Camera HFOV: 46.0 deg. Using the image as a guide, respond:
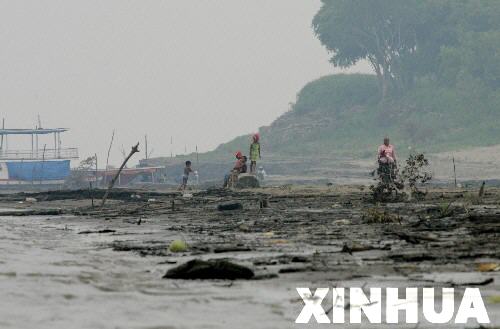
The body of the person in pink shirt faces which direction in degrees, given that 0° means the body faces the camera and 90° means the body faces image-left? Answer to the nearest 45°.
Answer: approximately 0°

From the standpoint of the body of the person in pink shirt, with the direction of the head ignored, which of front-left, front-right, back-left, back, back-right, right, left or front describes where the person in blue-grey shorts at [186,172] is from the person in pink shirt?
back-right

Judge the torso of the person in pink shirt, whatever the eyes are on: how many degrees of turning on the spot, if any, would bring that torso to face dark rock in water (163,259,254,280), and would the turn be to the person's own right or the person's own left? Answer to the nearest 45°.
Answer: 0° — they already face it

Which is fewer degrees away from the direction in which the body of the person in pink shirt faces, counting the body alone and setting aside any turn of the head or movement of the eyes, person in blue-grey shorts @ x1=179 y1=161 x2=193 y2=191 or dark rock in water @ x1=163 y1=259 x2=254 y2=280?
the dark rock in water
